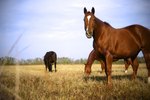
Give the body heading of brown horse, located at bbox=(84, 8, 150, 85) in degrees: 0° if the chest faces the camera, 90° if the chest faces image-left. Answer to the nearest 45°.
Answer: approximately 90°
